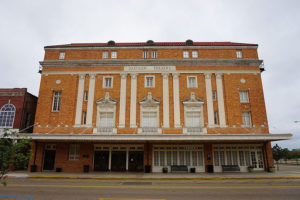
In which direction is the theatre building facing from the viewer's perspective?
toward the camera

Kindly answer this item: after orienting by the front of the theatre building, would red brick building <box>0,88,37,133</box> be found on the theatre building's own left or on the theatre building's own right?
on the theatre building's own right

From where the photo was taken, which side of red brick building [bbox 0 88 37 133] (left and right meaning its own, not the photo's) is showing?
front

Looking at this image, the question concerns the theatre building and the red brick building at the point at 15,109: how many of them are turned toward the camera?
2

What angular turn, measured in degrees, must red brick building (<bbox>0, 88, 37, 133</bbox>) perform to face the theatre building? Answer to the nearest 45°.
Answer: approximately 45° to its left
